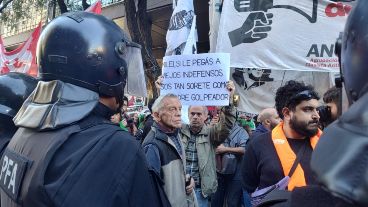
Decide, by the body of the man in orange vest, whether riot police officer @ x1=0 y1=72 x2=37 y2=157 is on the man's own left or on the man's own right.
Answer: on the man's own right

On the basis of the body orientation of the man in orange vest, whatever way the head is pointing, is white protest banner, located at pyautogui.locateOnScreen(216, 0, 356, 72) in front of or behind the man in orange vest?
behind

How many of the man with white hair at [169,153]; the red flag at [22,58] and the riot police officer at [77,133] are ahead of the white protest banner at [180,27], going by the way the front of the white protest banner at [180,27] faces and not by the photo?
2

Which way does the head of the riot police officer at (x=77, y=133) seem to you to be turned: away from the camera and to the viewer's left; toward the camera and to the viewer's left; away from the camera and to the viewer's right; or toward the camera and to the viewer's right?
away from the camera and to the viewer's right

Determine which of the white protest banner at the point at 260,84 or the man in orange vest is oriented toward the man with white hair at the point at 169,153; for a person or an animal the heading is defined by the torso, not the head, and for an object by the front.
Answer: the white protest banner

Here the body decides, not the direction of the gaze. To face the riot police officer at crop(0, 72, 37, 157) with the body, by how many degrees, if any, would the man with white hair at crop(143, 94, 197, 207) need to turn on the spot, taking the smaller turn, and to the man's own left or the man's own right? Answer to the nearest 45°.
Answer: approximately 135° to the man's own right

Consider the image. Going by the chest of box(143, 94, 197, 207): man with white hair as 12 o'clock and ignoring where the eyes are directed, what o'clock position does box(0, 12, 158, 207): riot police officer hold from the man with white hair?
The riot police officer is roughly at 2 o'clock from the man with white hair.

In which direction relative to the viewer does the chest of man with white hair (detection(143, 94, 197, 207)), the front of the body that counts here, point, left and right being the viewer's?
facing the viewer and to the right of the viewer

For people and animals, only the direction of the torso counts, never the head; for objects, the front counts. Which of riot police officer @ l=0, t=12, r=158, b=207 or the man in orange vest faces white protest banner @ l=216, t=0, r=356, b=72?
the riot police officer

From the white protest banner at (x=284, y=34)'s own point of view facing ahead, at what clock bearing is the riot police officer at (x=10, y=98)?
The riot police officer is roughly at 1 o'clock from the white protest banner.

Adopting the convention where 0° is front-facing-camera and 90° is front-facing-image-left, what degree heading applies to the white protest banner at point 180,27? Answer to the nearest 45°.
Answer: approximately 0°

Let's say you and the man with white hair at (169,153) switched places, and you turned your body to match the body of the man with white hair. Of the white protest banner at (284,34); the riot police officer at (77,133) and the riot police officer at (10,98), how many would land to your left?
1

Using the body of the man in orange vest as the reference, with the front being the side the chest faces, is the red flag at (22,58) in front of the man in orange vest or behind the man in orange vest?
behind
